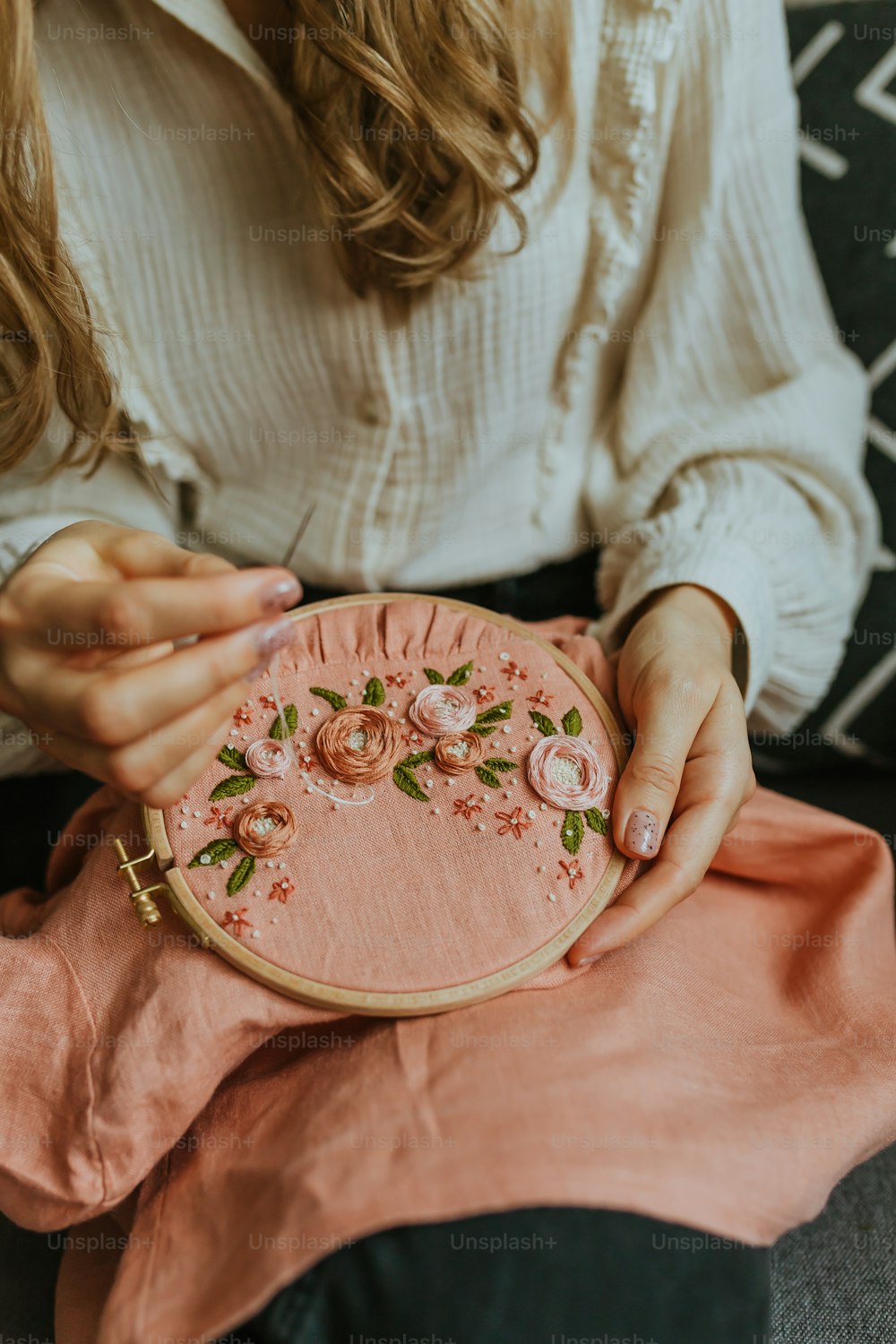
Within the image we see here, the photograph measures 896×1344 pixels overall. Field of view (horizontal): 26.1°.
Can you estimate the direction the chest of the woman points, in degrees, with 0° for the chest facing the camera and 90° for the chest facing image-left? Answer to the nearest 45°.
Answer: approximately 0°
